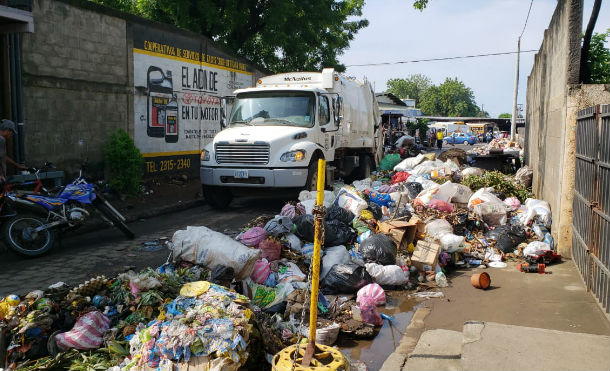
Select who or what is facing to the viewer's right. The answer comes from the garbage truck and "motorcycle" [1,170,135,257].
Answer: the motorcycle

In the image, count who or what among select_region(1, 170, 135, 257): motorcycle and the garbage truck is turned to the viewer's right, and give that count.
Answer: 1

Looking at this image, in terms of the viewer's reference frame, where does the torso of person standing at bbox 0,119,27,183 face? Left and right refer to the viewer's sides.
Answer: facing to the right of the viewer

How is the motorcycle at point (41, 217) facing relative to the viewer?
to the viewer's right

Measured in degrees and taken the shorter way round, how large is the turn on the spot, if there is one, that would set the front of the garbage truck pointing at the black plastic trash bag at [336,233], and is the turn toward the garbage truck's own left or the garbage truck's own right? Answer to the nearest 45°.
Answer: approximately 45° to the garbage truck's own left

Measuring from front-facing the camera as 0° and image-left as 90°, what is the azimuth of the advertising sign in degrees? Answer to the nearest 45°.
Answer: approximately 315°

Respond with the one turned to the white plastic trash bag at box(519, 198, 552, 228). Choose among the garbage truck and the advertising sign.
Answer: the advertising sign

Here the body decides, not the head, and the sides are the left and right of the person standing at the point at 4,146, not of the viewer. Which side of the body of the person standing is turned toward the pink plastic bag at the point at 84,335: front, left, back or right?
right

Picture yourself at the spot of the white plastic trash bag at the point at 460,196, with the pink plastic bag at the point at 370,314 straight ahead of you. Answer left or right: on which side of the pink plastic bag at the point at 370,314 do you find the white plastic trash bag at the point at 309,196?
right

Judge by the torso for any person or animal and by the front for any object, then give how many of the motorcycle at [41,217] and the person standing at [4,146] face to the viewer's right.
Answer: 2
